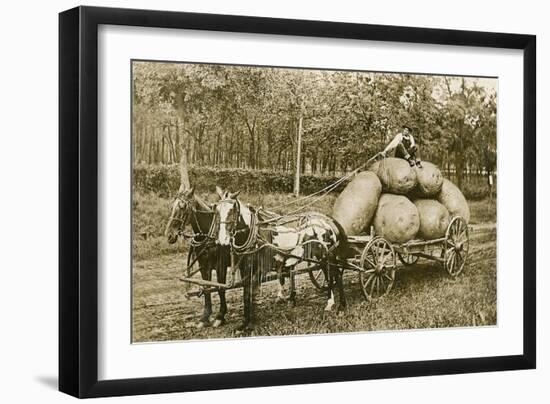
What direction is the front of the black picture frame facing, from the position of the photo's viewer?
facing the viewer and to the right of the viewer
